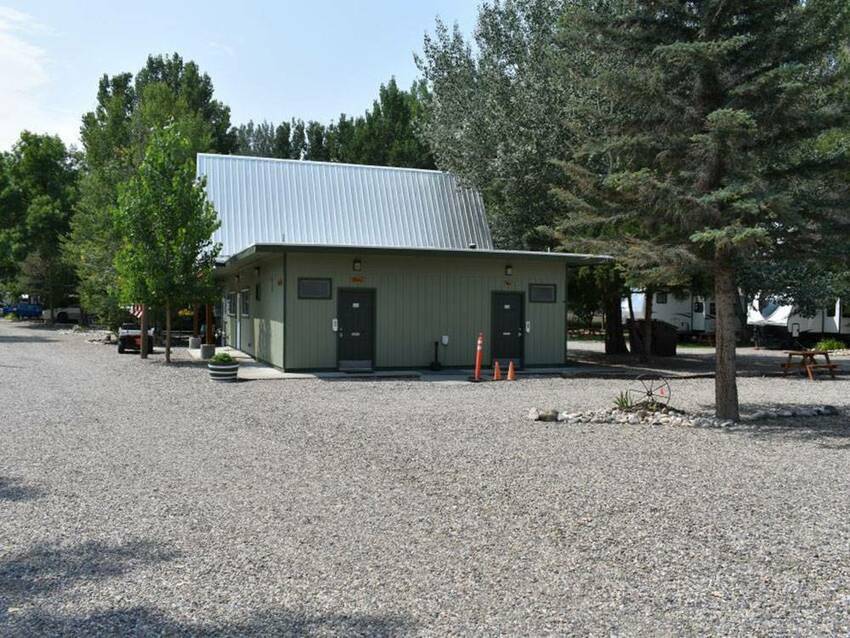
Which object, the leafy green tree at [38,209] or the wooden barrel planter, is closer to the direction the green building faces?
the wooden barrel planter

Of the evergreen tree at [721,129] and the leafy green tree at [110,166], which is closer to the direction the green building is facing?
the evergreen tree

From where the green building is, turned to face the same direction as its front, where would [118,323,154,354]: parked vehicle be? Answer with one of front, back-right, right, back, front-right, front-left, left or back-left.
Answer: back-right

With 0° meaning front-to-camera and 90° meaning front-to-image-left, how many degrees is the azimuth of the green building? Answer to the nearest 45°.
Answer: approximately 0°

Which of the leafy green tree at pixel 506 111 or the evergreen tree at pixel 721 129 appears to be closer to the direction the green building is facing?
the evergreen tree

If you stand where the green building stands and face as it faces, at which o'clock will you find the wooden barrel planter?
The wooden barrel planter is roughly at 2 o'clock from the green building.

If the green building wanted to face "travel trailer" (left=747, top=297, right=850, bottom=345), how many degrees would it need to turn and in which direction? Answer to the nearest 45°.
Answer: approximately 135° to its left

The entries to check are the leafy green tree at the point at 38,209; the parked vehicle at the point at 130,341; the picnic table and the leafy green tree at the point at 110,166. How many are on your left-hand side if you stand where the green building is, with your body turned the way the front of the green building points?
1

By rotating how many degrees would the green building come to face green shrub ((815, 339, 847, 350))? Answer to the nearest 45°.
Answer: approximately 135° to its left

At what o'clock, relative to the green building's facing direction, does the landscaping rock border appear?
The landscaping rock border is roughly at 11 o'clock from the green building.

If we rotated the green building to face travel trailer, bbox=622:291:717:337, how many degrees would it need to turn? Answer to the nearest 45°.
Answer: approximately 135° to its left

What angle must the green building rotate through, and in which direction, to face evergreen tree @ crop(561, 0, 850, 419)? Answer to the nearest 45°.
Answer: approximately 45° to its left

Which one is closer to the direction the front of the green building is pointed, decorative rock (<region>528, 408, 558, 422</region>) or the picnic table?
the decorative rock

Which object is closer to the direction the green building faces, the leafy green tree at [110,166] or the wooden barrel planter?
the wooden barrel planter
